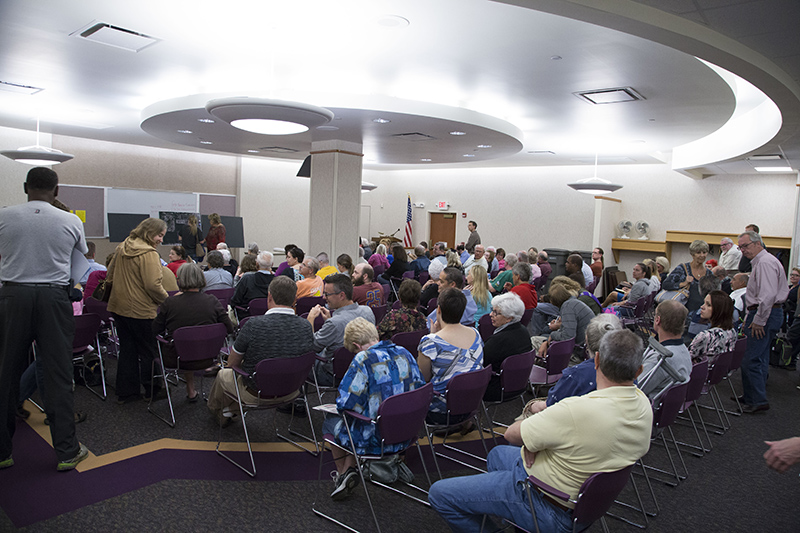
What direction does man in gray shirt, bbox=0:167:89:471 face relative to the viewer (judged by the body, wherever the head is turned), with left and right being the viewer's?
facing away from the viewer

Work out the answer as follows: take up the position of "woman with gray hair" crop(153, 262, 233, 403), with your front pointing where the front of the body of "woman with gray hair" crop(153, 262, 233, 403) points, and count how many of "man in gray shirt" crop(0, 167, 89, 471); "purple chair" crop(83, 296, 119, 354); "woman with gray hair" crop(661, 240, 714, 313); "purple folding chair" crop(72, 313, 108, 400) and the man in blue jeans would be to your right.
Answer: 2

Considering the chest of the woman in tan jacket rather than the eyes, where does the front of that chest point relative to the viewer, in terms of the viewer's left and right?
facing away from the viewer and to the right of the viewer

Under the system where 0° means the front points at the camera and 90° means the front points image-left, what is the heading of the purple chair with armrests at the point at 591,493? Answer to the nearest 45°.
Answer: approximately 135°

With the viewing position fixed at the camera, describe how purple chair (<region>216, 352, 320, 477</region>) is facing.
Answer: facing away from the viewer and to the left of the viewer

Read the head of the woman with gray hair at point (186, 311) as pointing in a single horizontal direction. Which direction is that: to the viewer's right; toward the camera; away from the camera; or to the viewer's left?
away from the camera

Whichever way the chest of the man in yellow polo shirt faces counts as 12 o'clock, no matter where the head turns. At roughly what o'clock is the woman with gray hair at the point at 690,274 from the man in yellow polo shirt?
The woman with gray hair is roughly at 2 o'clock from the man in yellow polo shirt.

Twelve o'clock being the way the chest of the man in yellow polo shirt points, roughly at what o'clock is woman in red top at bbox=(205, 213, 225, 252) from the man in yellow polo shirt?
The woman in red top is roughly at 12 o'clock from the man in yellow polo shirt.

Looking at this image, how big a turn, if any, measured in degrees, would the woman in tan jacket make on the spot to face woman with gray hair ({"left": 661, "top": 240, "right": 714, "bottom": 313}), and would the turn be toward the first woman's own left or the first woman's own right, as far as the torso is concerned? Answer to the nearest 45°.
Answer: approximately 45° to the first woman's own right

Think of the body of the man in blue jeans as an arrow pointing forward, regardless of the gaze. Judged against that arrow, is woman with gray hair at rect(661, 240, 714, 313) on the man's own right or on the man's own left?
on the man's own right

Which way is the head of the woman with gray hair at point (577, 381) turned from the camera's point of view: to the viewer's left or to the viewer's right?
to the viewer's left

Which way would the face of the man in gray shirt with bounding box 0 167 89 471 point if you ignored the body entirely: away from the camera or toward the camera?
away from the camera

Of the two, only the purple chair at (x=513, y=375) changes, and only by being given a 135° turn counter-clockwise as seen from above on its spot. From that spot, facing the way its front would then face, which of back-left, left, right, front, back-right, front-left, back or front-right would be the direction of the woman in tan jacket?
right

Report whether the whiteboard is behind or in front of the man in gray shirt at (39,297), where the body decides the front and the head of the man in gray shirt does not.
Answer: in front

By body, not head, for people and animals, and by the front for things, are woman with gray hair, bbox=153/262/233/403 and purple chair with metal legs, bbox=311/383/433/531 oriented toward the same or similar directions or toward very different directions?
same or similar directions

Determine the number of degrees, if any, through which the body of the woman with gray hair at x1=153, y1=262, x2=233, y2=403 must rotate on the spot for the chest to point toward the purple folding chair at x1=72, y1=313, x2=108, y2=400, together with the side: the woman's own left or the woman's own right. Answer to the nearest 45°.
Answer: approximately 45° to the woman's own left

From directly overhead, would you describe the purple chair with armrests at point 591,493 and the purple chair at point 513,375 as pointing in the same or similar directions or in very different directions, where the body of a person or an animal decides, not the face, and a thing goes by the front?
same or similar directions
